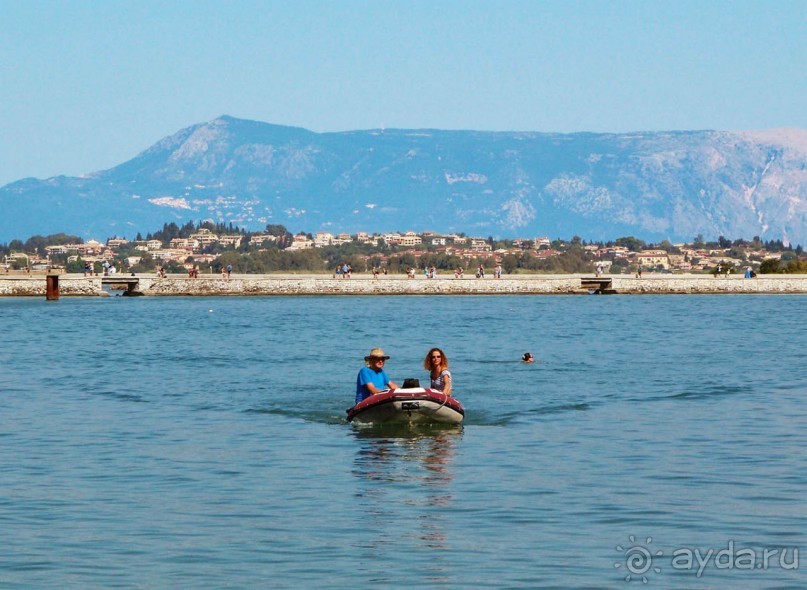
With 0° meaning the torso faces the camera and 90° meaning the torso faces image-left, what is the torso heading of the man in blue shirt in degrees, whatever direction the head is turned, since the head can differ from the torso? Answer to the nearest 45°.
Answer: approximately 315°

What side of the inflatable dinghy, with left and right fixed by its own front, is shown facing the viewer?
front

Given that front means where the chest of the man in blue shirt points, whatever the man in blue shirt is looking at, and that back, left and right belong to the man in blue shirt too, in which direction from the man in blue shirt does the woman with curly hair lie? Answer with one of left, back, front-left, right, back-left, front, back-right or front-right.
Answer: front-left

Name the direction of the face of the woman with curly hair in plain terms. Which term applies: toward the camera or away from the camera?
toward the camera
